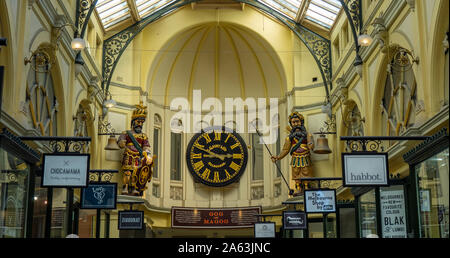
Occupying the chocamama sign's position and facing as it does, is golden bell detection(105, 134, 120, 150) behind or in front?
behind

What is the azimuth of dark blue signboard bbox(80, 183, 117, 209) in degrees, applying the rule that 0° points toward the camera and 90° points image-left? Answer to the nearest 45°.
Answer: approximately 0°

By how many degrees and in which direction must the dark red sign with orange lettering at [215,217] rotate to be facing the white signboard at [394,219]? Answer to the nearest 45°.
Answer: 0° — it already faces it

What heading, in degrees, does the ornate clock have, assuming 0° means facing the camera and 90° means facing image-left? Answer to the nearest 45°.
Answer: approximately 0°

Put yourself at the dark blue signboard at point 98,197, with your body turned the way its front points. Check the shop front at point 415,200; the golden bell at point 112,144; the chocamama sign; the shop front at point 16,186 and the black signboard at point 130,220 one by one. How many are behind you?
2

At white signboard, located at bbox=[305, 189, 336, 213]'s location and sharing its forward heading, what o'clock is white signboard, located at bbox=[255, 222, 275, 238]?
The white signboard, located at bbox=[255, 222, 275, 238] is roughly at 5 o'clock from the white signboard, located at bbox=[305, 189, 336, 213].
